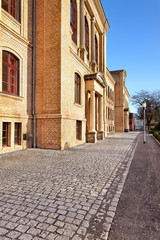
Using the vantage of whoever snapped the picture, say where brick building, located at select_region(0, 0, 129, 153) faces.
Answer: facing the viewer and to the right of the viewer
